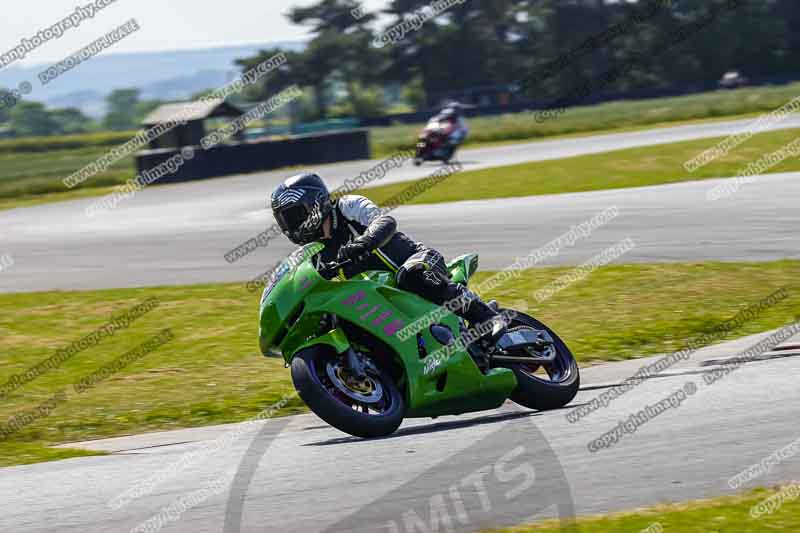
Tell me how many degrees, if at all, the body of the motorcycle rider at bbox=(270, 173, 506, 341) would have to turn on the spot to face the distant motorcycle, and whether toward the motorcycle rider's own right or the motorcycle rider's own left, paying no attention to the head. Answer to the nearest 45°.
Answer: approximately 135° to the motorcycle rider's own right

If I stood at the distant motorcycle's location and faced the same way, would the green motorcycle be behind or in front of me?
in front

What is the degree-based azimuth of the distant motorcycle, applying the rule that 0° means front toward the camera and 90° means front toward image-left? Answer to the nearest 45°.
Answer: approximately 45°

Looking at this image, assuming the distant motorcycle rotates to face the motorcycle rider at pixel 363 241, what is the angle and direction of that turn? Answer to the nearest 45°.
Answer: approximately 45° to its left
